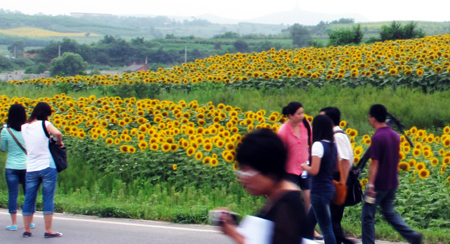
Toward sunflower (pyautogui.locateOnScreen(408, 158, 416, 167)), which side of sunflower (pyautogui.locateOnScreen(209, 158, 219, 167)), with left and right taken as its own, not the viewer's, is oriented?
left

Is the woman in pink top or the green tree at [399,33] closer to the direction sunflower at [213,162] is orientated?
the woman in pink top

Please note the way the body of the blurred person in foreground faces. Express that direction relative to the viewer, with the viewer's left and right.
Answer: facing to the left of the viewer

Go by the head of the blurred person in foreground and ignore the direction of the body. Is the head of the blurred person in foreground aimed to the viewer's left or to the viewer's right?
to the viewer's left

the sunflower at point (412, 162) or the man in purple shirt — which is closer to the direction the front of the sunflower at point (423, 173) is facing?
the man in purple shirt

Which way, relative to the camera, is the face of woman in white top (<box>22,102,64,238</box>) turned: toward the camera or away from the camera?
away from the camera

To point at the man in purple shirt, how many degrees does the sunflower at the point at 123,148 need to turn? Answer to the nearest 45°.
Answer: approximately 45° to its left
